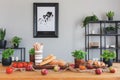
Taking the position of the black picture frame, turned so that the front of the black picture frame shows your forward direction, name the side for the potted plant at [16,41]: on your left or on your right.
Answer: on your right

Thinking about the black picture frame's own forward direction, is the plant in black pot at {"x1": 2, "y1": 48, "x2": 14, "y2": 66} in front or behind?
in front

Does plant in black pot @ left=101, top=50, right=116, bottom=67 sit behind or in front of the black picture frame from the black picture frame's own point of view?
in front

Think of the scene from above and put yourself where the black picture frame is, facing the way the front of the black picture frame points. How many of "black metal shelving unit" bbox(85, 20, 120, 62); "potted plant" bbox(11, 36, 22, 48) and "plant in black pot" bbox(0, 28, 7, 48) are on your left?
1

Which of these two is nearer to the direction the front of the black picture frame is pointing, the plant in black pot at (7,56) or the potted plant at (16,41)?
the plant in black pot

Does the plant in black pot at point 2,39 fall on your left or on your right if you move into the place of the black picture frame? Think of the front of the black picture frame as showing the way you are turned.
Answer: on your right

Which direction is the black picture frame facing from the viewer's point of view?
toward the camera

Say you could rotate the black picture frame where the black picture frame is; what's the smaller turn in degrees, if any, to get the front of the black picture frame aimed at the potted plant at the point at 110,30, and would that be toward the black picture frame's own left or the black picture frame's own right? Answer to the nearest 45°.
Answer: approximately 90° to the black picture frame's own left

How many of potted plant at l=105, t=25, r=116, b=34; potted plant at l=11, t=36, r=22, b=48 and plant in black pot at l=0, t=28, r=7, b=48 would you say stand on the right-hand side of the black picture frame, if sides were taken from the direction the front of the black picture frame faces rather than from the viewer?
2

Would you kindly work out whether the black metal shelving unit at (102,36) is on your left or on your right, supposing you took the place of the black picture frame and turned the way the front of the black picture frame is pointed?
on your left
